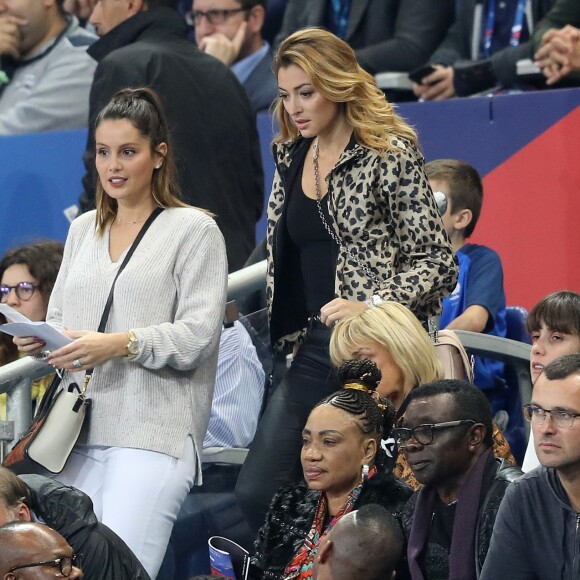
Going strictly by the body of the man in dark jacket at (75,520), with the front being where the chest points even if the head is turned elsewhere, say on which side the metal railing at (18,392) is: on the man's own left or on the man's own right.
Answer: on the man's own right

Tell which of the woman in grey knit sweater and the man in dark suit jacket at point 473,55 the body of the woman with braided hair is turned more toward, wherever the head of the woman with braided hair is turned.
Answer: the woman in grey knit sweater

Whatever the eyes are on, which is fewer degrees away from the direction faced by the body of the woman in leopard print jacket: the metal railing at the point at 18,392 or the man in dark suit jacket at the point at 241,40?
the metal railing

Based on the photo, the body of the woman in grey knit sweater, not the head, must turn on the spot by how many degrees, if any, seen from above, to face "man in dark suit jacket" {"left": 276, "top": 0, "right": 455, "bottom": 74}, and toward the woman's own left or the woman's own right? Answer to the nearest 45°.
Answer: approximately 180°

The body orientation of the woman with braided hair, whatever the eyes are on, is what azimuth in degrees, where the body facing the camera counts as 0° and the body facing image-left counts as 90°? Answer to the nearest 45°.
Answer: approximately 45°

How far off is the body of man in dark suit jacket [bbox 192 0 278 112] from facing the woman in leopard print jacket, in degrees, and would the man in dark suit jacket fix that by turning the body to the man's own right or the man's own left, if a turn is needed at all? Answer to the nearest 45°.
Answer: approximately 45° to the man's own left

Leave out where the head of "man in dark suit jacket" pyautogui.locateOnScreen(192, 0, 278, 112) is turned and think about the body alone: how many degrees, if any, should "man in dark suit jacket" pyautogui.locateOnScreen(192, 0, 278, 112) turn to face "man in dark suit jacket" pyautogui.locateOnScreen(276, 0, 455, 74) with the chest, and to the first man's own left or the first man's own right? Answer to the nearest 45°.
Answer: approximately 135° to the first man's own left
